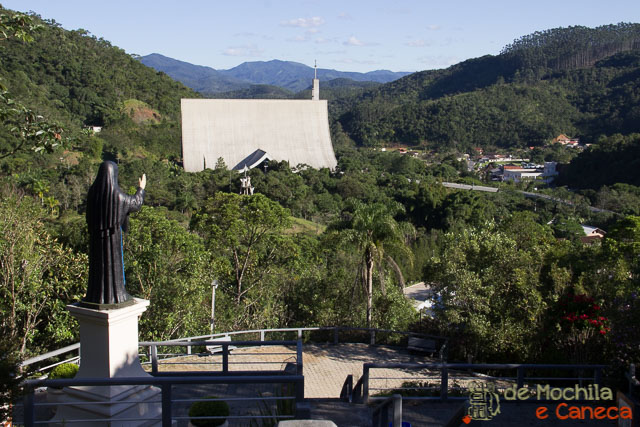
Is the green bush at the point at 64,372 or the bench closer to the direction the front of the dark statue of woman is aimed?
the bench

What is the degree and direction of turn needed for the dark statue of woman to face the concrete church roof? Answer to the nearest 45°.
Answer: approximately 45° to its left

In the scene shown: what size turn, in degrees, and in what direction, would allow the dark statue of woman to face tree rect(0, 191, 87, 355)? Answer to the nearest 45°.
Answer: approximately 45° to its left

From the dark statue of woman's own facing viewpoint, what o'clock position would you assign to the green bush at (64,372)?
The green bush is roughly at 10 o'clock from the dark statue of woman.

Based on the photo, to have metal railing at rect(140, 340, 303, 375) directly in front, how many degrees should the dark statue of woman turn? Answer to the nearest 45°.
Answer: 0° — it already faces it

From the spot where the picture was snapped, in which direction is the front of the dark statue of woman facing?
facing away from the viewer and to the right of the viewer
